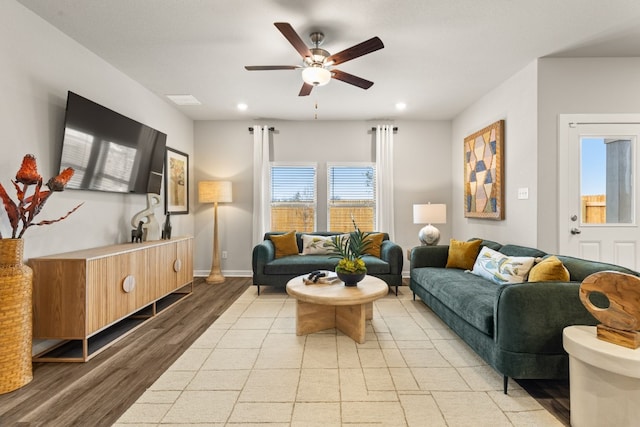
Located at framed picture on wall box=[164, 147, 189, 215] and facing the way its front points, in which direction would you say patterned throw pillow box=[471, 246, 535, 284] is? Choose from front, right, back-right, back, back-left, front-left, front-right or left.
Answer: front

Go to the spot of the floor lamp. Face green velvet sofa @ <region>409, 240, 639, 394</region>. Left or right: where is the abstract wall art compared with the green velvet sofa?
left

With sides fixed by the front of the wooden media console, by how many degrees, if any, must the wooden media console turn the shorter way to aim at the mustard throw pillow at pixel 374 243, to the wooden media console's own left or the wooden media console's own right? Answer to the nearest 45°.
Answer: approximately 45° to the wooden media console's own left

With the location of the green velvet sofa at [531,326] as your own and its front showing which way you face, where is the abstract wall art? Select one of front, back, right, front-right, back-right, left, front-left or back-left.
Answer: back-right

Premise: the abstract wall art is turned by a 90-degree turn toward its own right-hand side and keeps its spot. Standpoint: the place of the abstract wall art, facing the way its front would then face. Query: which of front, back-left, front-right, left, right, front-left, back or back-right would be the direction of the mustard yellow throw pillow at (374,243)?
front-left

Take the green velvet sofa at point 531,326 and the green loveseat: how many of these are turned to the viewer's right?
0

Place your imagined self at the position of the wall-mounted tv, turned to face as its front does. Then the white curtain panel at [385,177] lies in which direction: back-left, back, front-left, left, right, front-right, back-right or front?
front-left

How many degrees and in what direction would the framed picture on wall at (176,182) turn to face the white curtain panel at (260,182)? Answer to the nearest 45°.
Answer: approximately 45° to its left

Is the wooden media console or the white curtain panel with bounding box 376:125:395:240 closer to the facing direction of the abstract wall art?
the wooden media console

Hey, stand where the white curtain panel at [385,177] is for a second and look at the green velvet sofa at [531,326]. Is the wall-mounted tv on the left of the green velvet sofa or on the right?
right

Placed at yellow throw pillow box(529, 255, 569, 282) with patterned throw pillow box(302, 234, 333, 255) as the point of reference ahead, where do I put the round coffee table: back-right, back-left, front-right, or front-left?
front-left

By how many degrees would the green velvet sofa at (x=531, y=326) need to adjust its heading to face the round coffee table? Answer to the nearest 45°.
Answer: approximately 45° to its right

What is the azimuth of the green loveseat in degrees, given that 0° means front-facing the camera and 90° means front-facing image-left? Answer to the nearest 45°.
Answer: approximately 0°

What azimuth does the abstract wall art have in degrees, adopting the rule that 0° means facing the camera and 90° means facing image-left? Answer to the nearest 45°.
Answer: approximately 45°

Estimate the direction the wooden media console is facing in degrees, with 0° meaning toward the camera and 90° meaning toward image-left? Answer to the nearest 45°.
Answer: approximately 315°

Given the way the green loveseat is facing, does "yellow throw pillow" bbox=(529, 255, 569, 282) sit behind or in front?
in front
